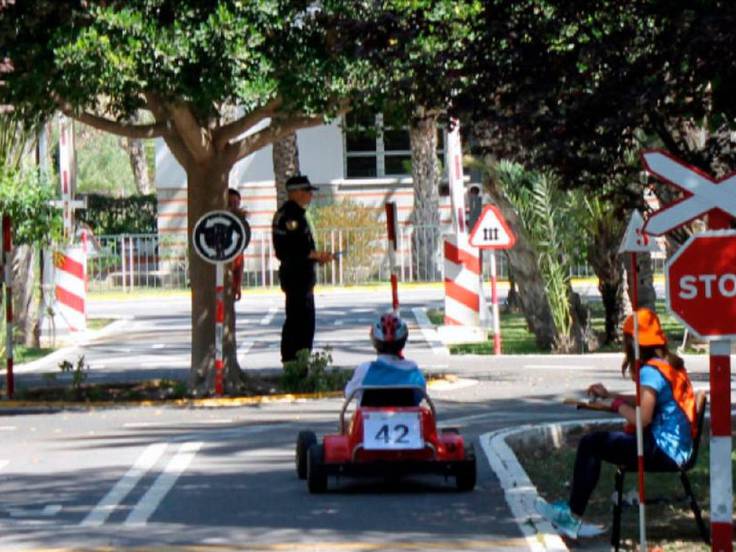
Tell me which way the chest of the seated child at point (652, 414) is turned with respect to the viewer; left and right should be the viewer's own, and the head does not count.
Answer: facing to the left of the viewer

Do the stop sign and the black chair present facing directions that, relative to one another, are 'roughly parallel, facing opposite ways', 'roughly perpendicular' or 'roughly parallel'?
roughly perpendicular

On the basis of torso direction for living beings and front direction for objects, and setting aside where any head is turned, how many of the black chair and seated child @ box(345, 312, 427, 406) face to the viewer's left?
1

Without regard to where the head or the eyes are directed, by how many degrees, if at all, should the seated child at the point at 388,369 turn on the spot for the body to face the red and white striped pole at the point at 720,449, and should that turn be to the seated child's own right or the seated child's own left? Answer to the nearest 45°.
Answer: approximately 135° to the seated child's own right

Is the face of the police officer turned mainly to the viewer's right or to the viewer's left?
to the viewer's right

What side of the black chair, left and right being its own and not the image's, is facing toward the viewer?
left

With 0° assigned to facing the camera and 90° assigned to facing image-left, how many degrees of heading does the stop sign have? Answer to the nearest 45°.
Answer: approximately 0°

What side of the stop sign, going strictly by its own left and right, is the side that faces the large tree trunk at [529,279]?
back

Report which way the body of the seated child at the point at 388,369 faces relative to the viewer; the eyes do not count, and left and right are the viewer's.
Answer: facing away from the viewer

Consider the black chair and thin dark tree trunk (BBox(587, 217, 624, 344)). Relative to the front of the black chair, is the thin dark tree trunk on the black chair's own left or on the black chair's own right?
on the black chair's own right

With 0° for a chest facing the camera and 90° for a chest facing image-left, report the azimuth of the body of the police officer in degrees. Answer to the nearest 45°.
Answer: approximately 270°

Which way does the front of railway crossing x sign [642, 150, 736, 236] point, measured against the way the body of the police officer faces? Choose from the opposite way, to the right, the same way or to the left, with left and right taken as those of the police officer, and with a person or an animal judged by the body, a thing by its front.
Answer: to the right
